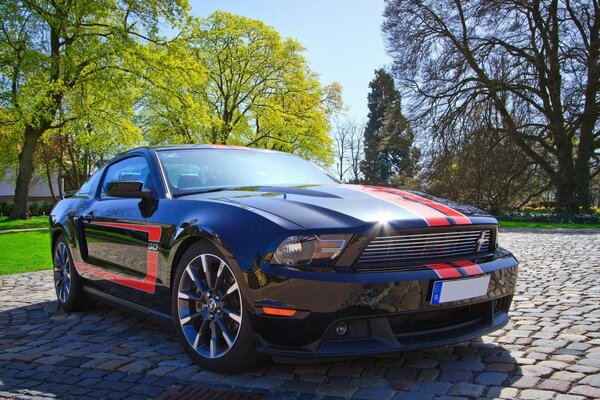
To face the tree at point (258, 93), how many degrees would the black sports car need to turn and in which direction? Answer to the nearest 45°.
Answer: approximately 135° to its left

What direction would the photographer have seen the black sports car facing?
facing the viewer and to the right of the viewer

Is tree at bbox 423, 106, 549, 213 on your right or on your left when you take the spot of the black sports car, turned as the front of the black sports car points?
on your left

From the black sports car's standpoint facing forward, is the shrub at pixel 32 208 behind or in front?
behind

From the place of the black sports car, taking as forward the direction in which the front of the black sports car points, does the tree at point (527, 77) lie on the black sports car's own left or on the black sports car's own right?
on the black sports car's own left

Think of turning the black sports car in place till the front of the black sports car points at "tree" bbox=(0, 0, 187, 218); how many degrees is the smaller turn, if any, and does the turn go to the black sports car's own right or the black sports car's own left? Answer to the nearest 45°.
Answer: approximately 180°

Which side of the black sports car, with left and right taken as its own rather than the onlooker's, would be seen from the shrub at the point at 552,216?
left
